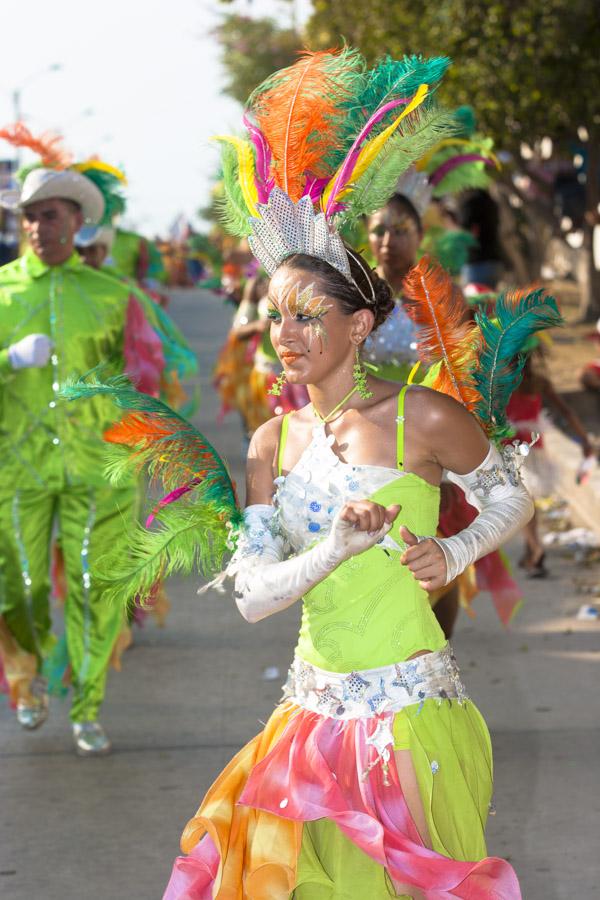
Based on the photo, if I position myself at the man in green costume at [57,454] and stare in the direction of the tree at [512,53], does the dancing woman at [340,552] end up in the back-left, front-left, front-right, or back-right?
back-right

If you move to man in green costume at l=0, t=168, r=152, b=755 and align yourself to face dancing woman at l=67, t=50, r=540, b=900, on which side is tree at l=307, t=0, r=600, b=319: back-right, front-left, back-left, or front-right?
back-left

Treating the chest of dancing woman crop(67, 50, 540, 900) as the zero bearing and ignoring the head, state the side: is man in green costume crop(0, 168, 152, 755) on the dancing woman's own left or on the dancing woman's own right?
on the dancing woman's own right

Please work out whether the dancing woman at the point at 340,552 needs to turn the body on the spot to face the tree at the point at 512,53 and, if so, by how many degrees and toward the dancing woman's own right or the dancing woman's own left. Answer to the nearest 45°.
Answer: approximately 135° to the dancing woman's own right

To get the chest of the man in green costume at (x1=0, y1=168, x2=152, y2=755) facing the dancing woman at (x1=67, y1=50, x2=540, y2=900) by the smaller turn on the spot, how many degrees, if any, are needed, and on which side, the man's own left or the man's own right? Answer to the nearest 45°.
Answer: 0° — they already face them

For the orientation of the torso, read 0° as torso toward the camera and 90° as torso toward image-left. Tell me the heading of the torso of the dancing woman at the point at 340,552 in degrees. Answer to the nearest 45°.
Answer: approximately 45°

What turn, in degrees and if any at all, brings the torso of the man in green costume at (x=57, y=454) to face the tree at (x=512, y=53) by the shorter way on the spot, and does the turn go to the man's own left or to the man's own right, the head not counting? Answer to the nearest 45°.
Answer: approximately 135° to the man's own left
